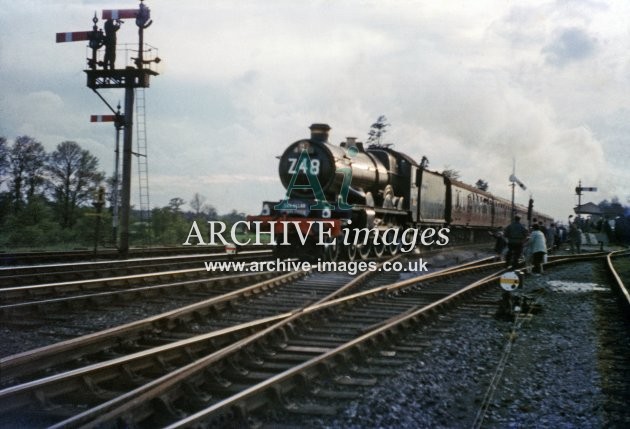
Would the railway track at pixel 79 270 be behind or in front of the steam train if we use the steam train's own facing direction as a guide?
in front

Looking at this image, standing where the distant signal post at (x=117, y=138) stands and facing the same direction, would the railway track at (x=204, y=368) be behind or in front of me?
in front

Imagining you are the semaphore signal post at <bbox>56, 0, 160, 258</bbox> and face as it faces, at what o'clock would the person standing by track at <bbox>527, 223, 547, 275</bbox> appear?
The person standing by track is roughly at 10 o'clock from the semaphore signal post.

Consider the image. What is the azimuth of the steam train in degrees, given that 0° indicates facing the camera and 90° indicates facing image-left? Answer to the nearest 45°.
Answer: approximately 45°

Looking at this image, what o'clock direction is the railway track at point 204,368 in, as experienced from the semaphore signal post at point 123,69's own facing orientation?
The railway track is roughly at 12 o'clock from the semaphore signal post.

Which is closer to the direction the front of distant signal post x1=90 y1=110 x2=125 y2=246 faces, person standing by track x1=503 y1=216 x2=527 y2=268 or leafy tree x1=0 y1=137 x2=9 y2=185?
the person standing by track

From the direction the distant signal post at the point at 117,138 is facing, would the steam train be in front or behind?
in front

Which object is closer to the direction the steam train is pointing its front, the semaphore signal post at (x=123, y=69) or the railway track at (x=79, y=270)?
the railway track
